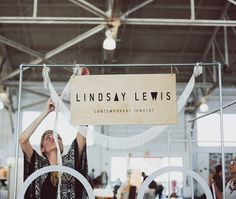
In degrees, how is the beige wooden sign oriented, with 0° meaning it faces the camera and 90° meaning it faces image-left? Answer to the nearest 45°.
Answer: approximately 0°

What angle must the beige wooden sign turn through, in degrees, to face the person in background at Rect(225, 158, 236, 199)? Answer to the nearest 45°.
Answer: approximately 135° to its left

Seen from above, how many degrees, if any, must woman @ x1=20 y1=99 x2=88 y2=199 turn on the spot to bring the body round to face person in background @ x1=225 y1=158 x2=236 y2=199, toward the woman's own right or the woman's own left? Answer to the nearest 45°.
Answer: approximately 90° to the woman's own left

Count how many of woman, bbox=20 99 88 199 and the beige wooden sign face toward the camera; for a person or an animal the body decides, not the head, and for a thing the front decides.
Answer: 2

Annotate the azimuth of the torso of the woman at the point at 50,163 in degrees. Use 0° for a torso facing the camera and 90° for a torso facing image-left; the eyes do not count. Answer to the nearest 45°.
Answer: approximately 0°
